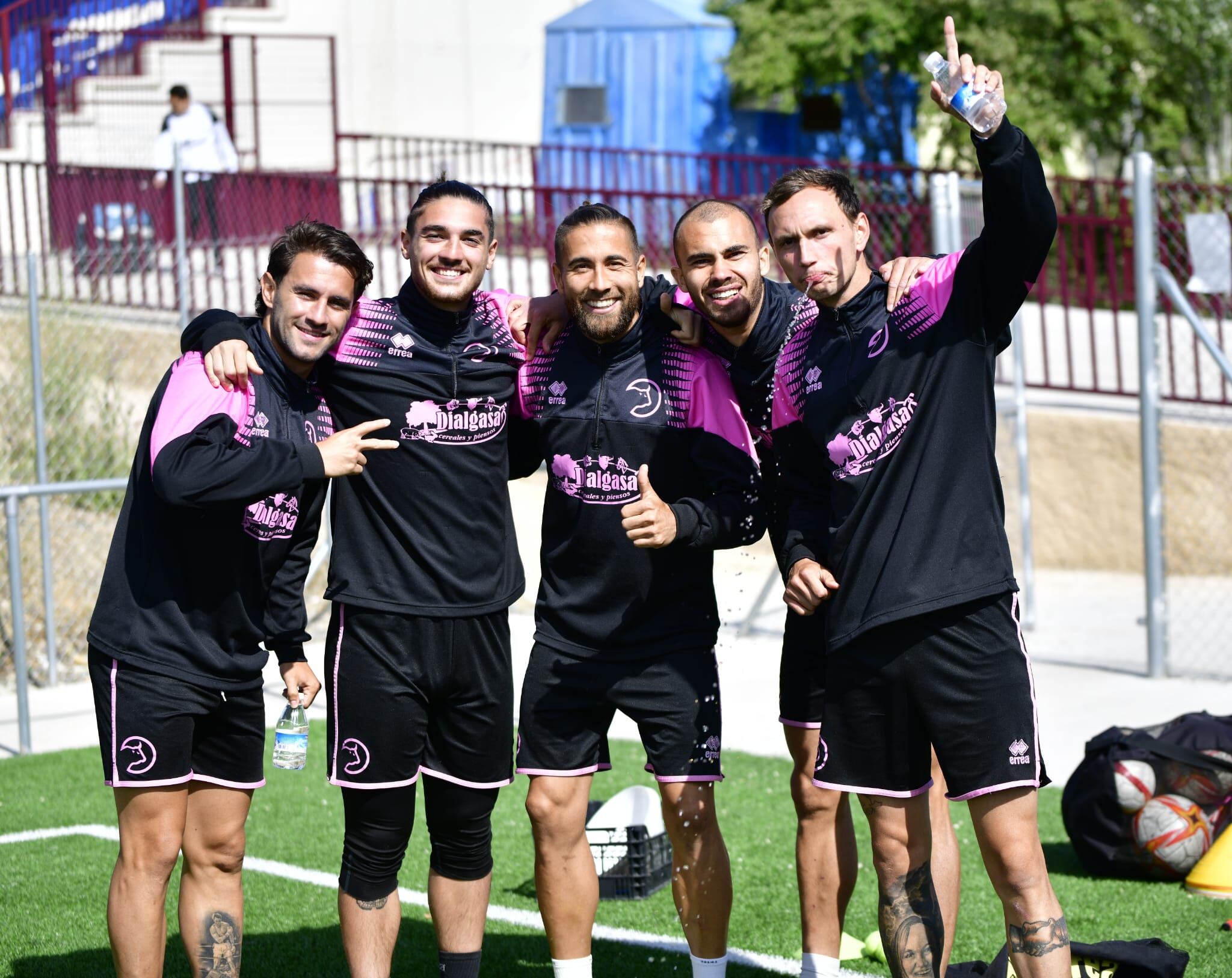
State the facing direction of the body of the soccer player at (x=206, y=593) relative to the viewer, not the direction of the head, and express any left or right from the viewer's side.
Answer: facing the viewer and to the right of the viewer

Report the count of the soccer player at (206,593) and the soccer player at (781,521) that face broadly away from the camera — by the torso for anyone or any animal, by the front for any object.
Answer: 0

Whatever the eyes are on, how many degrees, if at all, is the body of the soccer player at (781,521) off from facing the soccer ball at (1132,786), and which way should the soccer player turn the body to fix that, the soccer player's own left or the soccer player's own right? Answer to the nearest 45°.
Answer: approximately 135° to the soccer player's own left

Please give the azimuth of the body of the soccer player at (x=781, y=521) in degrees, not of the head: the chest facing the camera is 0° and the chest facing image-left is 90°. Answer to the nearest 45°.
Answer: approximately 0°

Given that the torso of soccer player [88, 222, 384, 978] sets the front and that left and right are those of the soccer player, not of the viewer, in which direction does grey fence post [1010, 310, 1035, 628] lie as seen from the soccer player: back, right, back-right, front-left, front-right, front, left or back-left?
left

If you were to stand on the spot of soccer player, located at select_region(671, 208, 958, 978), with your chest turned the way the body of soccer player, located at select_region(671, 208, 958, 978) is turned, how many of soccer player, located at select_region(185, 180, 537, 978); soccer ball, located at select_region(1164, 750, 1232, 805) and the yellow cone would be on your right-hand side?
1

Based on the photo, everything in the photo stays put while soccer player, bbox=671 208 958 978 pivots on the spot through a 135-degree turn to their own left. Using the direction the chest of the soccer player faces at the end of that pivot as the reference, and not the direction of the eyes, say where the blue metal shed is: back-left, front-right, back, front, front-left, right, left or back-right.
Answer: front-left

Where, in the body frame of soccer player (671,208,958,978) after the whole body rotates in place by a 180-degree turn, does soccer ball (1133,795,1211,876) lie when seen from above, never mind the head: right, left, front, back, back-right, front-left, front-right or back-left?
front-right

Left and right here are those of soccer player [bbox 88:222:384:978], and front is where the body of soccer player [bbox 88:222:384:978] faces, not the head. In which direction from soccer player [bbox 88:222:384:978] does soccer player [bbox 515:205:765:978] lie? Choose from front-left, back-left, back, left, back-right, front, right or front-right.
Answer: front-left

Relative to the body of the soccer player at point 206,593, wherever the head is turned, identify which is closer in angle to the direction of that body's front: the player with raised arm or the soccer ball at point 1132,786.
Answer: the player with raised arm

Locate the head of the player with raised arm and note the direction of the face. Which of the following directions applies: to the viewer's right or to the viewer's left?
to the viewer's left

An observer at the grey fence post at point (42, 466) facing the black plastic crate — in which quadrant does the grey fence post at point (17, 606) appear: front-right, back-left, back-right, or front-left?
front-right
